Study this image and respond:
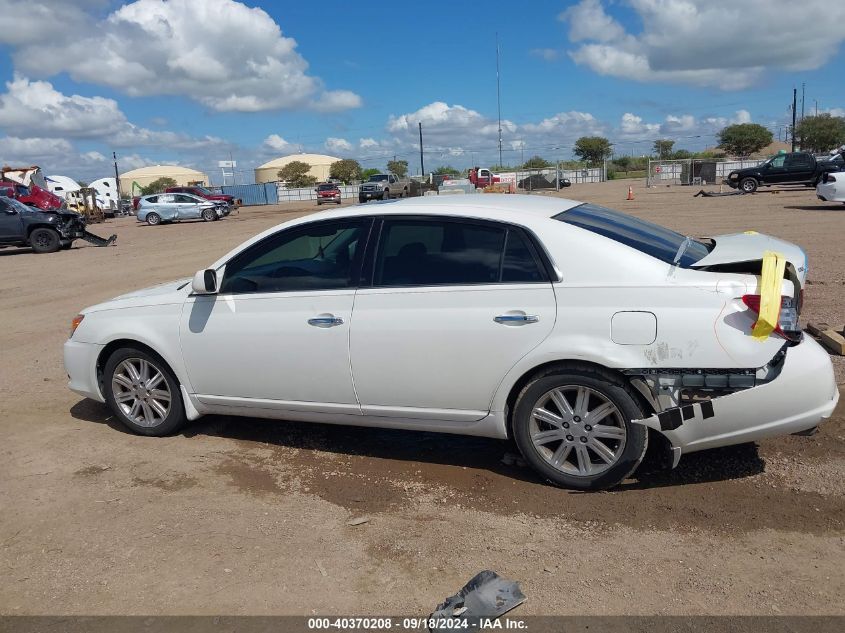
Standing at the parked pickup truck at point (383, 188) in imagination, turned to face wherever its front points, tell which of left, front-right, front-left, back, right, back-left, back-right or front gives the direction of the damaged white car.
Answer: front-left

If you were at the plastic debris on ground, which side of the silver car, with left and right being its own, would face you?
right

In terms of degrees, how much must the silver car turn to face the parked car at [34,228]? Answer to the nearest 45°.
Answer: approximately 90° to its right

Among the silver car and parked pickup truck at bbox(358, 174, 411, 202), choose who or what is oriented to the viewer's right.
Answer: the silver car

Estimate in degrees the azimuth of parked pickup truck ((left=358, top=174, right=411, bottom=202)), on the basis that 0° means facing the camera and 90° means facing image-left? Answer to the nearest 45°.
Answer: approximately 45°

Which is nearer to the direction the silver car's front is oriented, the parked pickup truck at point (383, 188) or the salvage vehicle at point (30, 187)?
the parked pickup truck

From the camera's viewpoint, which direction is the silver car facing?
to the viewer's right

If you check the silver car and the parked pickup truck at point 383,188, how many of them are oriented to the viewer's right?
1

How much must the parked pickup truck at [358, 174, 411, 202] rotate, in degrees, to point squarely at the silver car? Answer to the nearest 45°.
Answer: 0° — it already faces it

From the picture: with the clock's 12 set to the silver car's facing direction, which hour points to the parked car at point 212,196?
The parked car is roughly at 10 o'clock from the silver car.

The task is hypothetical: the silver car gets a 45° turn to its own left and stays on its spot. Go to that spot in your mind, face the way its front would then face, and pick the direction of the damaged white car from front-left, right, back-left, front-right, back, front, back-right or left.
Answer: back-right
